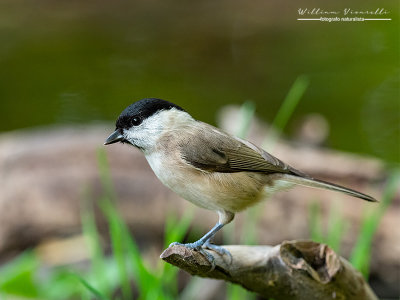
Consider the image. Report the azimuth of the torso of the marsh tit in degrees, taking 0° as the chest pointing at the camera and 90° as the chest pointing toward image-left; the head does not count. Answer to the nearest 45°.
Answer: approximately 90°
